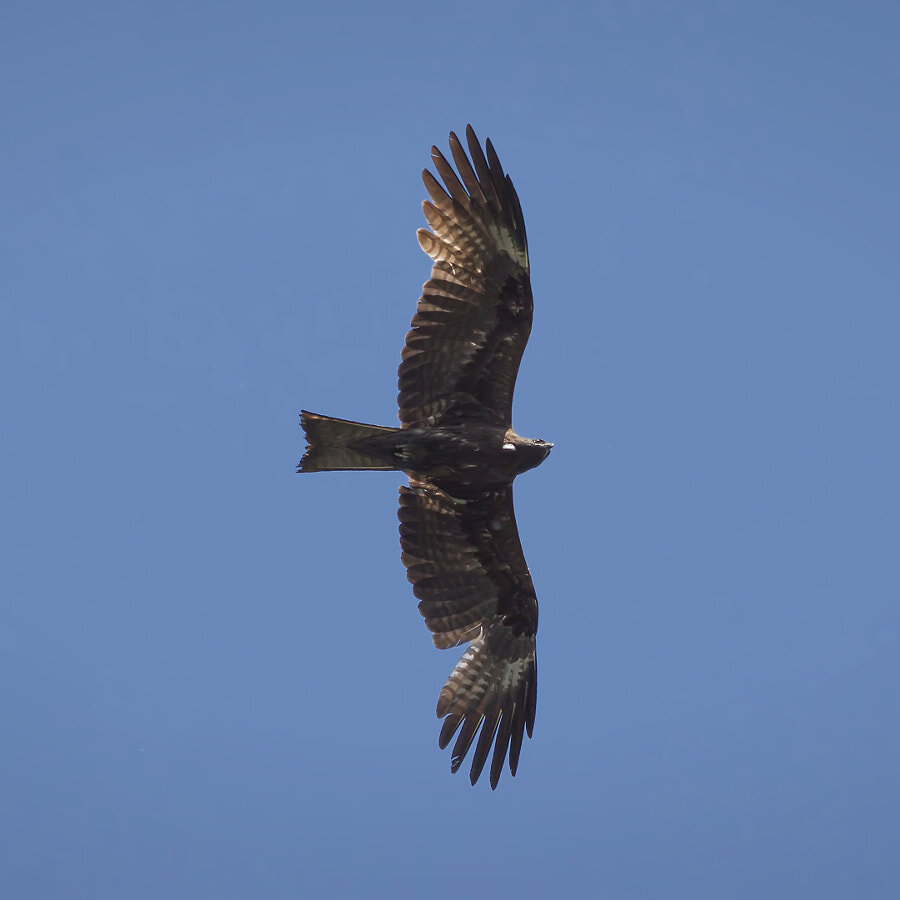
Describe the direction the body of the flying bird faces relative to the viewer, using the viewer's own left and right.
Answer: facing to the right of the viewer
